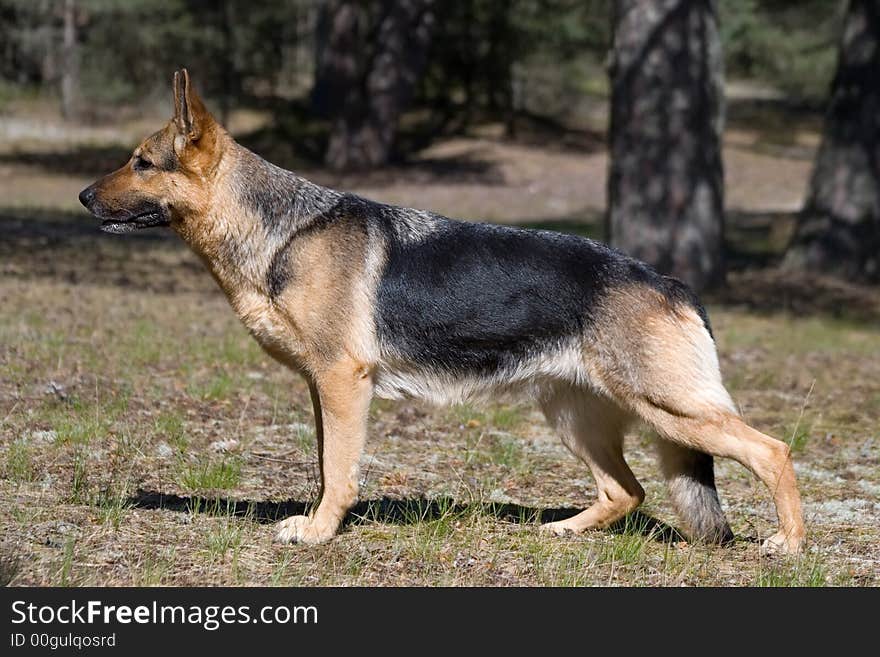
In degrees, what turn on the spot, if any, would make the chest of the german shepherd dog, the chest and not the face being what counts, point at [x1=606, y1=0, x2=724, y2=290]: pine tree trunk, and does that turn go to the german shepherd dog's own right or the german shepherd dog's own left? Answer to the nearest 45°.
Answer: approximately 90° to the german shepherd dog's own right

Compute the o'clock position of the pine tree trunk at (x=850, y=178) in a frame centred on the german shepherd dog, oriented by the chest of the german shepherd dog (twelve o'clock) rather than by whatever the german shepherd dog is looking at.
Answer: The pine tree trunk is roughly at 4 o'clock from the german shepherd dog.

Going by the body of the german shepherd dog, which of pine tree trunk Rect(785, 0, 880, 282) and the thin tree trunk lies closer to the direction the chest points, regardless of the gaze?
the thin tree trunk

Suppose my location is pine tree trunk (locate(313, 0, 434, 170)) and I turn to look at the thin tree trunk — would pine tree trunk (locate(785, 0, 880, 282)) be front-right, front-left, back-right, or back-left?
back-left

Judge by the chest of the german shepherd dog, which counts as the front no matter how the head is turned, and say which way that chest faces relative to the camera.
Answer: to the viewer's left

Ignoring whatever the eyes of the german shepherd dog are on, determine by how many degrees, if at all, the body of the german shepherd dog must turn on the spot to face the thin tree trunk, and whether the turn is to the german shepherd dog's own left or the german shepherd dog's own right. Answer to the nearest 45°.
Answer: approximately 90° to the german shepherd dog's own right

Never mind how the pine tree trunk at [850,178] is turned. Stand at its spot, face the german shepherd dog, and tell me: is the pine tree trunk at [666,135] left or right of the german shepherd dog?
right

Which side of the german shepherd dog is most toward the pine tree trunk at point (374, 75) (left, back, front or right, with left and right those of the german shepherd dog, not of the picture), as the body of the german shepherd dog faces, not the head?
right

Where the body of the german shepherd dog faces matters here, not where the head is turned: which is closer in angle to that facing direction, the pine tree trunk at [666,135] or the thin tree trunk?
the thin tree trunk
